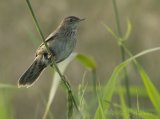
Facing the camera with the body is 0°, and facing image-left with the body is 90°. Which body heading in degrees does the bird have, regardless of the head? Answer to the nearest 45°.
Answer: approximately 270°
